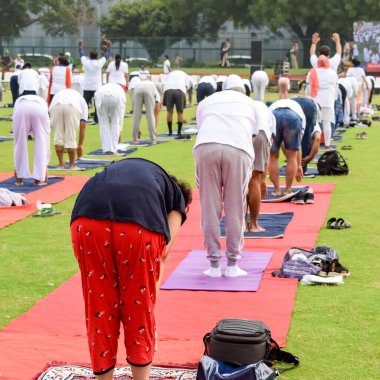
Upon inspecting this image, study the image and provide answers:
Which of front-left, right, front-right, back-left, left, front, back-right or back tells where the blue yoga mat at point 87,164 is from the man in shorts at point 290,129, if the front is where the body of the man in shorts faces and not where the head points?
left

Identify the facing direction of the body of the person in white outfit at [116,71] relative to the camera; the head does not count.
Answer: away from the camera

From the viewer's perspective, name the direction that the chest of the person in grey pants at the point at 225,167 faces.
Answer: away from the camera

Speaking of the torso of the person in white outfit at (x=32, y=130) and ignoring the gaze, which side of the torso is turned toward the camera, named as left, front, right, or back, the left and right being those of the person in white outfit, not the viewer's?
back

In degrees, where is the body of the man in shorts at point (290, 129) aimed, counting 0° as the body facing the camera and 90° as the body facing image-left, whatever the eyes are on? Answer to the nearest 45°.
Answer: approximately 225°

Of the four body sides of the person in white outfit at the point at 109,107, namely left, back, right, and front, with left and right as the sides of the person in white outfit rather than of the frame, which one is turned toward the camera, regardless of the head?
back

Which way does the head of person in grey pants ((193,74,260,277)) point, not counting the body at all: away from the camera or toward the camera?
away from the camera

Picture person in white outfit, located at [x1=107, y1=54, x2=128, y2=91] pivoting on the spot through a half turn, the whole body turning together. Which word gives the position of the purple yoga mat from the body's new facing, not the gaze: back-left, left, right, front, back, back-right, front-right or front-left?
front

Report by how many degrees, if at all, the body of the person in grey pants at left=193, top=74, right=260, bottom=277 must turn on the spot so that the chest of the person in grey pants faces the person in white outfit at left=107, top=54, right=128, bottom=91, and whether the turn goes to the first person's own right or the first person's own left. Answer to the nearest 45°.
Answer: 0° — they already face them

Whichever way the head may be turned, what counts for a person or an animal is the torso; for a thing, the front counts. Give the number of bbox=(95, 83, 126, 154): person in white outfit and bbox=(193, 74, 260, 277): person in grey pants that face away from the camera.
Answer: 2

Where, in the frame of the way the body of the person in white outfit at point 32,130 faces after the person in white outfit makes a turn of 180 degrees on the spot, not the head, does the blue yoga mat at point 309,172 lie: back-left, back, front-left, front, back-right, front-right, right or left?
left
